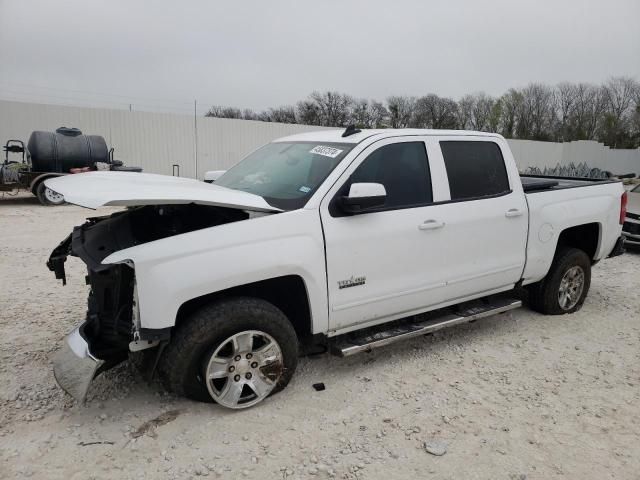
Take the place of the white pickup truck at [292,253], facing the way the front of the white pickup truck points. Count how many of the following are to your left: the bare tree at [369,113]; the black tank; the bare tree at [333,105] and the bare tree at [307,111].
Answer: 0

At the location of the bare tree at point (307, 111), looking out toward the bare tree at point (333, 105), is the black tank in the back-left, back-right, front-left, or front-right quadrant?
back-right

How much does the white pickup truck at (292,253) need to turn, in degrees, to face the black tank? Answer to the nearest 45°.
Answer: approximately 90° to its right

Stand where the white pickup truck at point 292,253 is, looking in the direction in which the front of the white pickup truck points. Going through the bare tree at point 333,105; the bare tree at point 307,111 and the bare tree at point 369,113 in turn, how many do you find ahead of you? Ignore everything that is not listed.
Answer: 0

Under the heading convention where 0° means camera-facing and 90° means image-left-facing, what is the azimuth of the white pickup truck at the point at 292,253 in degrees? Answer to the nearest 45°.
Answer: approximately 45°

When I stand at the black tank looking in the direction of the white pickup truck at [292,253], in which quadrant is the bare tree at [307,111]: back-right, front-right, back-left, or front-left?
back-left

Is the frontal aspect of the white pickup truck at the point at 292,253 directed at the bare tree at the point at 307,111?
no

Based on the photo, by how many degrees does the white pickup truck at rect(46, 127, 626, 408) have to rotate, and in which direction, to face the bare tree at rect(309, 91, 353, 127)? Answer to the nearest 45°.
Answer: approximately 135° to its right

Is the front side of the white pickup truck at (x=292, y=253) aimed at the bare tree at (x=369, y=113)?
no

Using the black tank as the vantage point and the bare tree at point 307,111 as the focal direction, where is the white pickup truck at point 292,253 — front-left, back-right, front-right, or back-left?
back-right

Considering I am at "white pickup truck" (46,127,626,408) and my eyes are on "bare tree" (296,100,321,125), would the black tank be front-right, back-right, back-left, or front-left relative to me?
front-left
